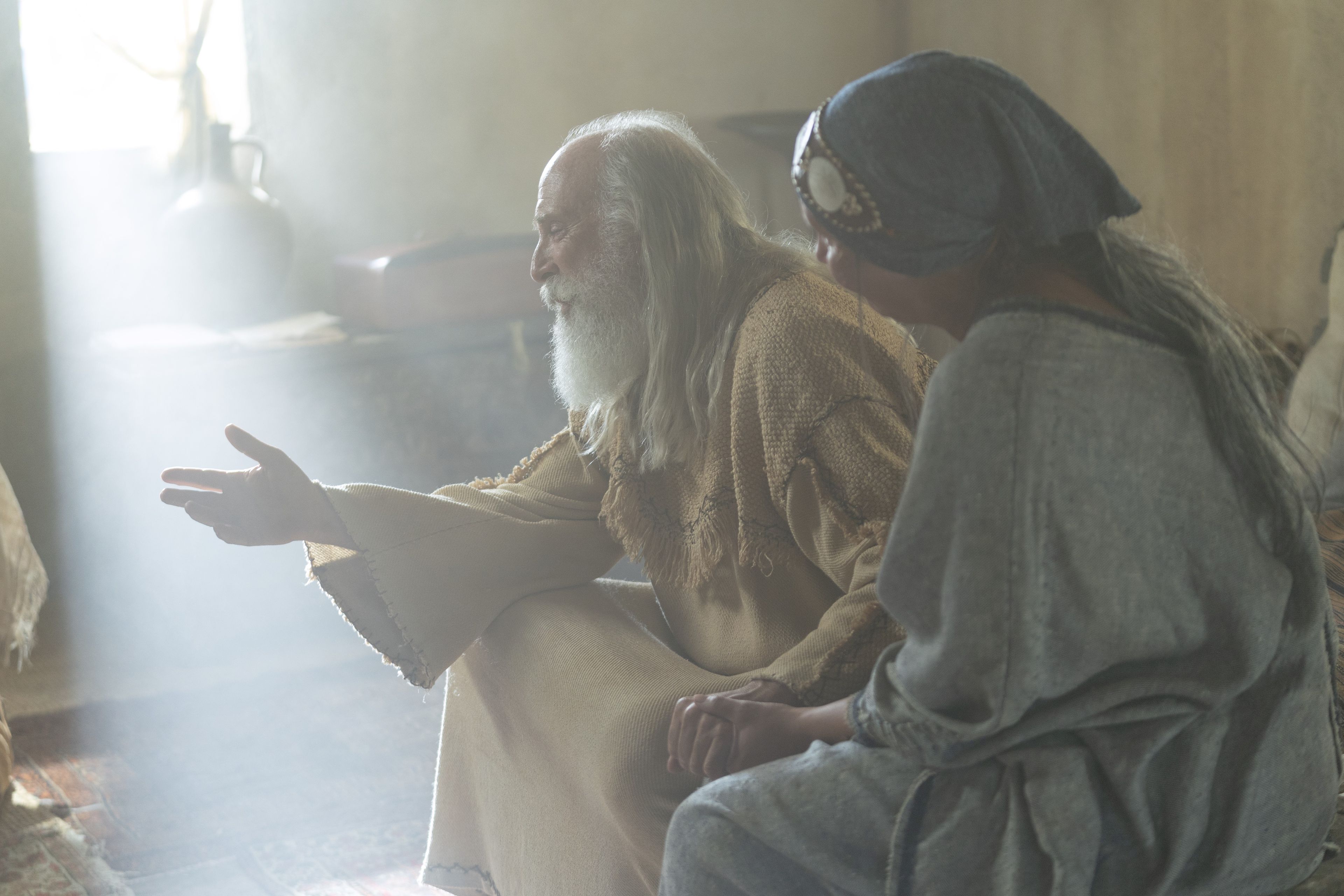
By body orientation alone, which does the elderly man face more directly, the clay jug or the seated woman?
the clay jug

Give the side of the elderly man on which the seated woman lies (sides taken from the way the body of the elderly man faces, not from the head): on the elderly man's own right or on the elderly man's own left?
on the elderly man's own left

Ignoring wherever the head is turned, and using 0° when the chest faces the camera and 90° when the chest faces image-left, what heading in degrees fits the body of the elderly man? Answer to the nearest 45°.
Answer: approximately 90°

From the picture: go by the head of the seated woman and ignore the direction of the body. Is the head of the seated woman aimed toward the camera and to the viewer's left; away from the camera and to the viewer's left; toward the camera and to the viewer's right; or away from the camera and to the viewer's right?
away from the camera and to the viewer's left
